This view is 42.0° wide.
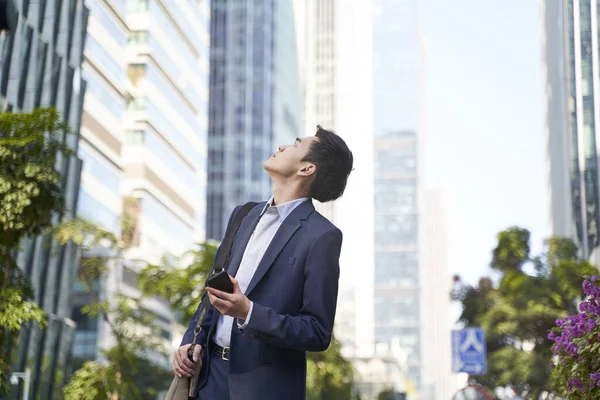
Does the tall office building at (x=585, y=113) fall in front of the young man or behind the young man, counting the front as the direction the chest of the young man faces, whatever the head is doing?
behind

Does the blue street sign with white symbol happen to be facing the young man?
yes

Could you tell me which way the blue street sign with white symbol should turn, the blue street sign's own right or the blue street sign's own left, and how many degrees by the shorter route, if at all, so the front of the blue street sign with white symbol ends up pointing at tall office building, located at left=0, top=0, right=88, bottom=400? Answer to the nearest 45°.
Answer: approximately 135° to the blue street sign's own right

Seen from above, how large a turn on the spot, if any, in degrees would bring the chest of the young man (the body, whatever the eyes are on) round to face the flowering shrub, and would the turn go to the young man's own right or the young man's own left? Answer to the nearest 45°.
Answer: approximately 180°

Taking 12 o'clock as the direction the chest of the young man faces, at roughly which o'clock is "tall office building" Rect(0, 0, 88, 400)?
The tall office building is roughly at 4 o'clock from the young man.

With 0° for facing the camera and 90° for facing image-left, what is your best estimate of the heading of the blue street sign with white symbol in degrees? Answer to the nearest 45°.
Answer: approximately 0°
